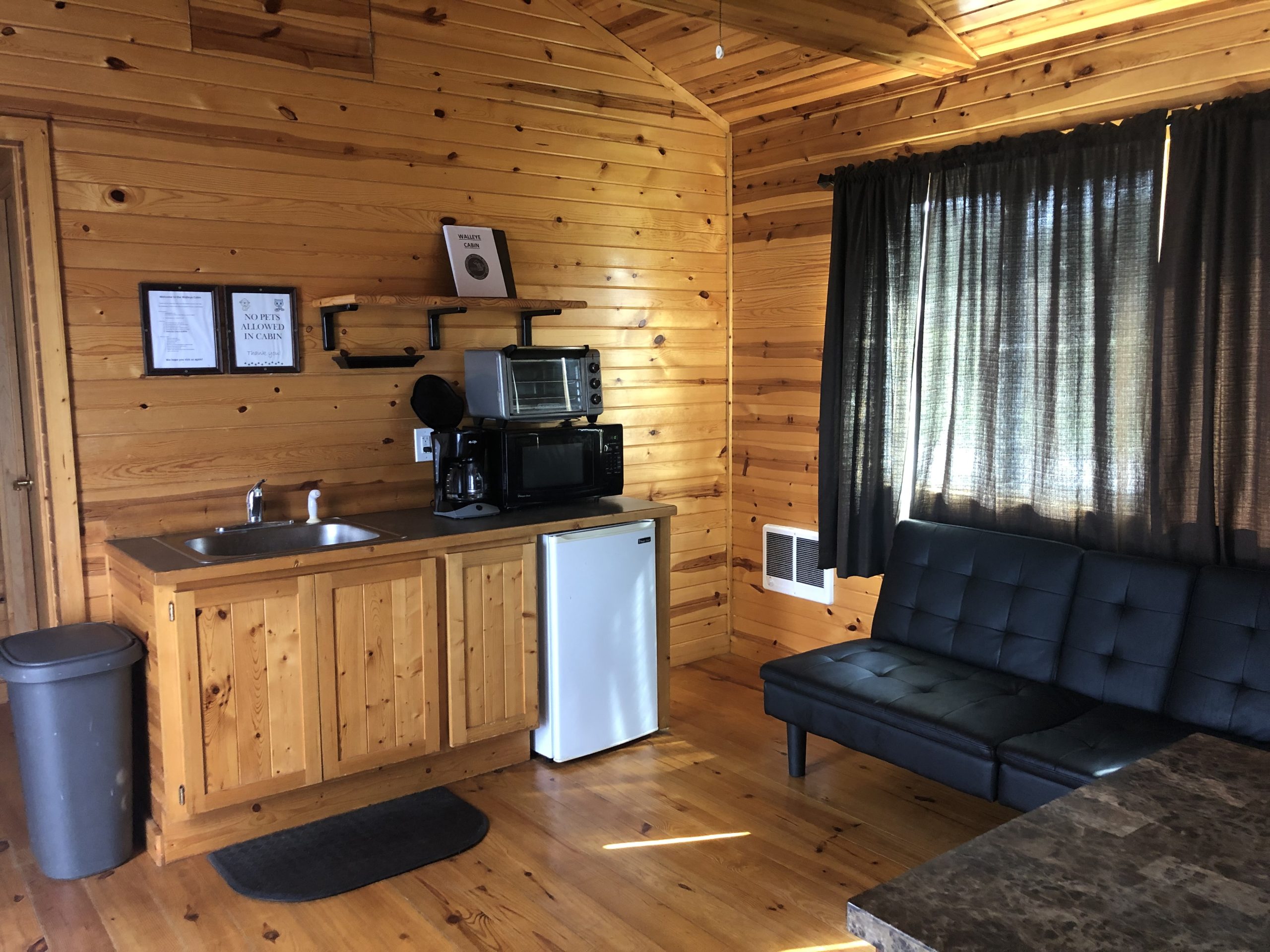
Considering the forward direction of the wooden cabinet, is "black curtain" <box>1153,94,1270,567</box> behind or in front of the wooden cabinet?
in front

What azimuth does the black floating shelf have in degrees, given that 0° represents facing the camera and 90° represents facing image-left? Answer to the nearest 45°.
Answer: approximately 315°

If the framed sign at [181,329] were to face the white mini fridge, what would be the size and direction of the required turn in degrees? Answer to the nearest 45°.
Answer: approximately 90° to its left

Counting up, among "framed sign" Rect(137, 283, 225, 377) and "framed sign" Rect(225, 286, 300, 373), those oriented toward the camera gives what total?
2

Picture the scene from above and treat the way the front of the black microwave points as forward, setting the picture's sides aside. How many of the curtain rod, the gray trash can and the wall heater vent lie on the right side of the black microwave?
1

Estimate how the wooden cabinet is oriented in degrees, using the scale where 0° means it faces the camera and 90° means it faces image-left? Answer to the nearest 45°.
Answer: approximately 315°
